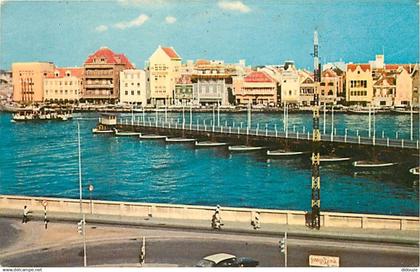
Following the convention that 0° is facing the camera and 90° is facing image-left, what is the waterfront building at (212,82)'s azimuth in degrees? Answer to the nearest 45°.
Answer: approximately 0°

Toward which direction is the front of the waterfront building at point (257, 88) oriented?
toward the camera

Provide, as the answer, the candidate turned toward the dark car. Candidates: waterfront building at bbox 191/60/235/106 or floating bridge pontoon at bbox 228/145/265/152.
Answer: the waterfront building

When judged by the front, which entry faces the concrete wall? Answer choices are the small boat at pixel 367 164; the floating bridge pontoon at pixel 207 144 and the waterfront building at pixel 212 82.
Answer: the waterfront building

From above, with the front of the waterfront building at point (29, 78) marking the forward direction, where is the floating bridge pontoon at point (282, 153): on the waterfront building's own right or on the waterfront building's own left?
on the waterfront building's own left

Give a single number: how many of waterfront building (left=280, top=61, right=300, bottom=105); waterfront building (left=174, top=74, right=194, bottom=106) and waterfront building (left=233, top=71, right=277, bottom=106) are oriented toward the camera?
3

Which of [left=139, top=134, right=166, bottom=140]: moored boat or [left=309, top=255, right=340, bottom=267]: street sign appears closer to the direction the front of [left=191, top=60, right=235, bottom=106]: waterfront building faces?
the street sign

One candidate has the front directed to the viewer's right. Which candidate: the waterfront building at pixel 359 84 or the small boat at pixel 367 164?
the small boat

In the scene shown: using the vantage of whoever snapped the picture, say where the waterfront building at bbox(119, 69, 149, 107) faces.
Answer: facing the viewer

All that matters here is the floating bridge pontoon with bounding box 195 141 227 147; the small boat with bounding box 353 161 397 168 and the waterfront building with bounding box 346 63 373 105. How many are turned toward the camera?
1

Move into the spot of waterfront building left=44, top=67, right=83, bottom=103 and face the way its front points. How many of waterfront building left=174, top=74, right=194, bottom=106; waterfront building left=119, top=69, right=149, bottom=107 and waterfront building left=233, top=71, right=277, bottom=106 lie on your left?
3

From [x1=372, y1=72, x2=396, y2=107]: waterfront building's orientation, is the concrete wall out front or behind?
out front

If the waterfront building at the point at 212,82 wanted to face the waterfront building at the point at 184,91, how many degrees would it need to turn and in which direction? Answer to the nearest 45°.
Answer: approximately 90° to its right
